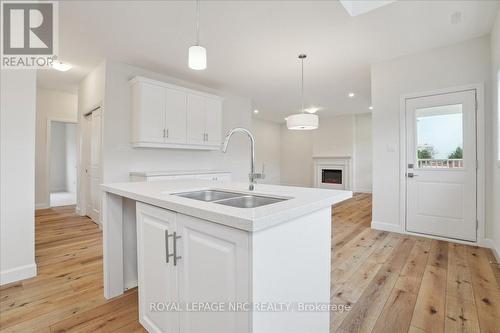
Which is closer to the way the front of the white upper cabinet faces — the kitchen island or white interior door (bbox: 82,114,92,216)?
the kitchen island

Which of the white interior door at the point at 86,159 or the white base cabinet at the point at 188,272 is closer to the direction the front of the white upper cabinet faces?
the white base cabinet

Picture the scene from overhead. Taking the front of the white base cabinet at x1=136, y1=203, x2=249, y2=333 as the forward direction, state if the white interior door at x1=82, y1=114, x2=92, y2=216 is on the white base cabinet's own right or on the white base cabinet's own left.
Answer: on the white base cabinet's own right

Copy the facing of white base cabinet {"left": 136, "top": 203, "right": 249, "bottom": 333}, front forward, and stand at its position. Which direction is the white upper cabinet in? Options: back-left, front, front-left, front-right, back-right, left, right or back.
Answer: back-right

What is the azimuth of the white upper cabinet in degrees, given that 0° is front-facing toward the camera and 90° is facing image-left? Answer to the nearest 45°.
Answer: approximately 315°

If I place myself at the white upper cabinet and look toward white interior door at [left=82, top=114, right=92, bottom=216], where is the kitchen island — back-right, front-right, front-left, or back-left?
back-left
